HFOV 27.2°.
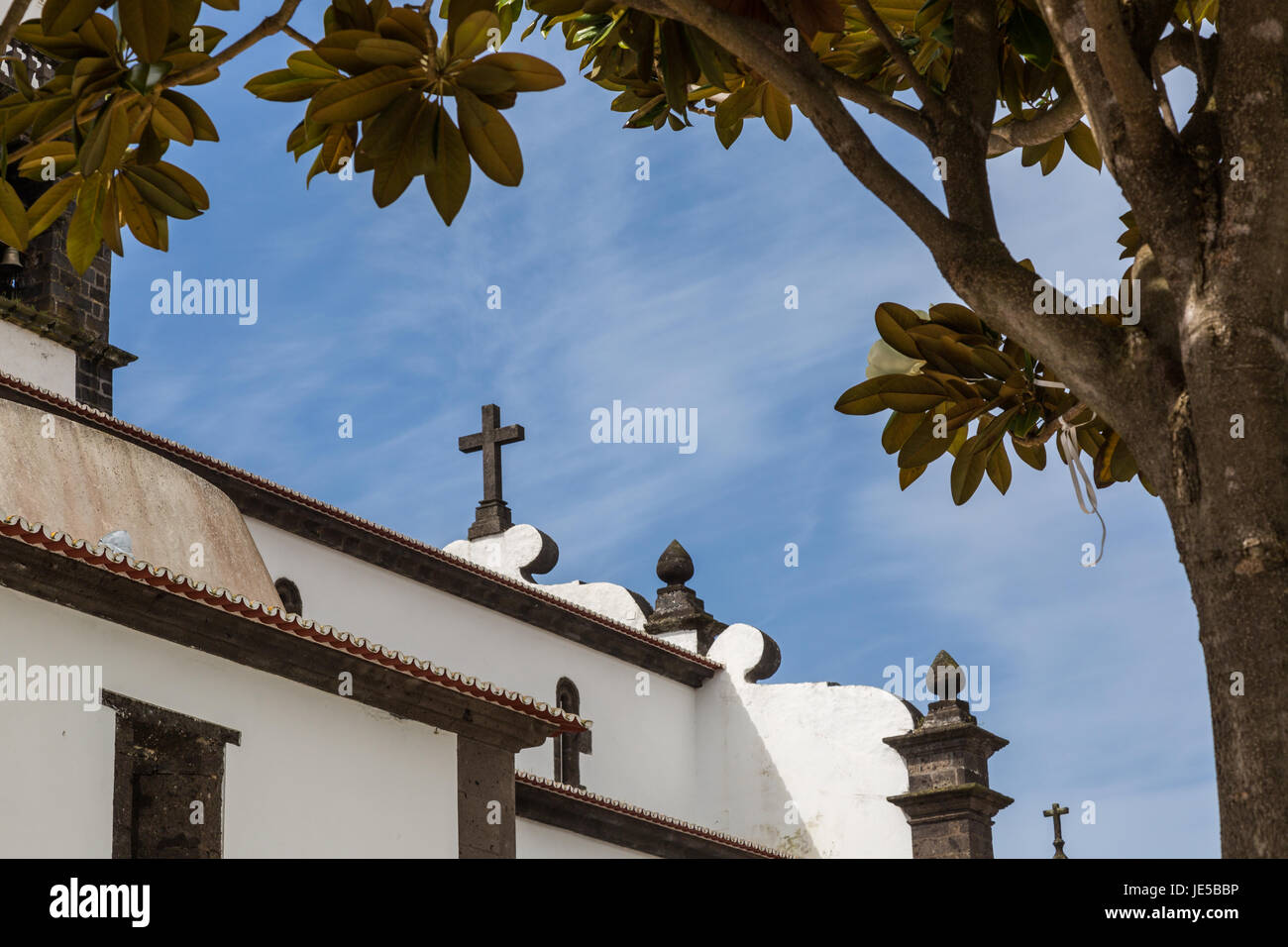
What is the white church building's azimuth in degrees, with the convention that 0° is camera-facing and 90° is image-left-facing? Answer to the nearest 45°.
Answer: approximately 225°

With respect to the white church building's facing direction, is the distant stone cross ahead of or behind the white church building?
ahead
